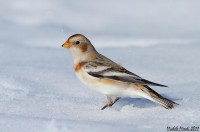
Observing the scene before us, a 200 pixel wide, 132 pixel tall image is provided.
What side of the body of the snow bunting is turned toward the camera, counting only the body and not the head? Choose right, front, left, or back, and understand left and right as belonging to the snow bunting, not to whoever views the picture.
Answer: left
